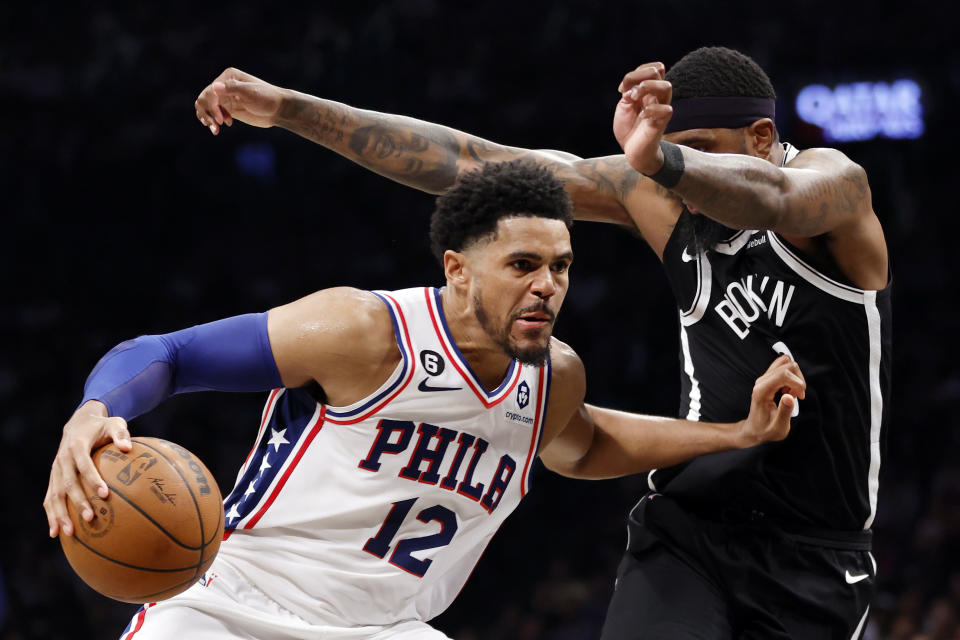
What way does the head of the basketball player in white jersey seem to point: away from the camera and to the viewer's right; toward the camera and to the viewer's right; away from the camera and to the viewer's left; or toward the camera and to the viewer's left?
toward the camera and to the viewer's right

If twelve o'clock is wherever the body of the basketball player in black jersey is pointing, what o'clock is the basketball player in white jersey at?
The basketball player in white jersey is roughly at 1 o'clock from the basketball player in black jersey.

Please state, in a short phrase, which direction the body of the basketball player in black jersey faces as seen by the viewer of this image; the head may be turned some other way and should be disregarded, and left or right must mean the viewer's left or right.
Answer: facing the viewer and to the left of the viewer

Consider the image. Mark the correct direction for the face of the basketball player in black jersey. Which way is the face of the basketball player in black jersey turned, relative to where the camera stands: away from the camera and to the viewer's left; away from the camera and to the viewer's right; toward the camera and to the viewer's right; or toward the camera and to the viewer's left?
toward the camera and to the viewer's left

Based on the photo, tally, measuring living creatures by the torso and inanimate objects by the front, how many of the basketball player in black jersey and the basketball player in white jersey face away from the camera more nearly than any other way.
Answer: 0
